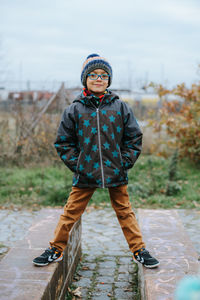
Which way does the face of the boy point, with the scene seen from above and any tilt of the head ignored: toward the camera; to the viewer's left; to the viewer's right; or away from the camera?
toward the camera

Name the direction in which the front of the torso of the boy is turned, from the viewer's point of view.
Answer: toward the camera

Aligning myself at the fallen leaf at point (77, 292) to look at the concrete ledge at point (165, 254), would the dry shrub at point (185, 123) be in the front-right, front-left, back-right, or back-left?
front-left

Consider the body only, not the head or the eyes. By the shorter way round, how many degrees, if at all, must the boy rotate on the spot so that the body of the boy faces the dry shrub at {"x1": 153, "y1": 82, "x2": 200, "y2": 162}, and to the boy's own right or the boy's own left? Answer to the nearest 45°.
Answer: approximately 180°
